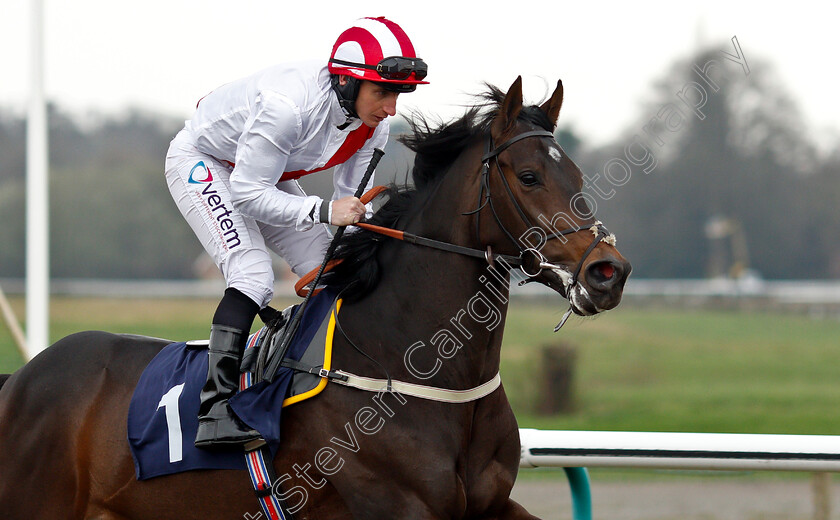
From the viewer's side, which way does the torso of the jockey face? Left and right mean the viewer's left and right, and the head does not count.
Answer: facing the viewer and to the right of the viewer

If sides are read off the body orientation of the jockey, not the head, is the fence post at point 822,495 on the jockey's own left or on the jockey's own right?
on the jockey's own left

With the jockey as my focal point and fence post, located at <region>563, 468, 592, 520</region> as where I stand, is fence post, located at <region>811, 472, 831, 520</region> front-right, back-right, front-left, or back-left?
back-left

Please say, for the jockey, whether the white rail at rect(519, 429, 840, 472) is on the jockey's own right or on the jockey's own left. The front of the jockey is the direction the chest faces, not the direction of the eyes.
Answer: on the jockey's own left

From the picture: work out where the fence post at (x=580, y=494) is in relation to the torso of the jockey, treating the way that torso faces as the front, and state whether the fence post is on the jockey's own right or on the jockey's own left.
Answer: on the jockey's own left
